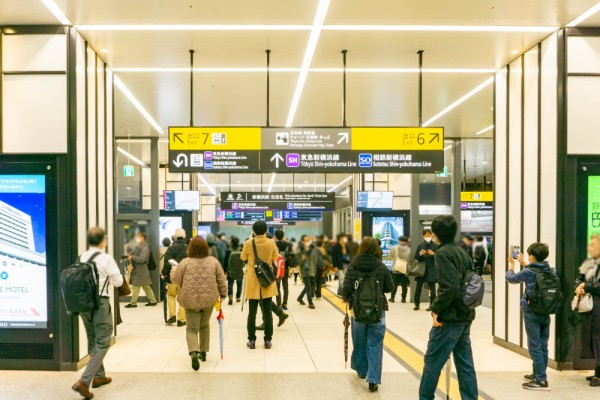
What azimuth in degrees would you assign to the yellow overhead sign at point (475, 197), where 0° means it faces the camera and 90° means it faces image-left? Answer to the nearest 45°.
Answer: approximately 0°

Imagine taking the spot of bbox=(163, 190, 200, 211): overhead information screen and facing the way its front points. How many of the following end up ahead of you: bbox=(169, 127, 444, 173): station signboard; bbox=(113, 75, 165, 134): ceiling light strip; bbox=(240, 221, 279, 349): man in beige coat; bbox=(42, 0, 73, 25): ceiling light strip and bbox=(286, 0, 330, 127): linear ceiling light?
5

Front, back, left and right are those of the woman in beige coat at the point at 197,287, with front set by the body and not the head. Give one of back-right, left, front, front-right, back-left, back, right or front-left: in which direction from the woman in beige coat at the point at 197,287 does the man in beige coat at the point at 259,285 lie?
front-right

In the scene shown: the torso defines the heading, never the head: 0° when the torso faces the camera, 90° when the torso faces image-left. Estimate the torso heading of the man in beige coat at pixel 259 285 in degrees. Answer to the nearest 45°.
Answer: approximately 180°

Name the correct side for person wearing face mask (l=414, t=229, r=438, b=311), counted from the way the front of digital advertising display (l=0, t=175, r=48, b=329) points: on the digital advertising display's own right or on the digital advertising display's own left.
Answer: on the digital advertising display's own left

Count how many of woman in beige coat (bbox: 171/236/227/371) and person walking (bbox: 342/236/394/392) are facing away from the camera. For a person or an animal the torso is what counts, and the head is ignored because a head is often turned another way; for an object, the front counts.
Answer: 2

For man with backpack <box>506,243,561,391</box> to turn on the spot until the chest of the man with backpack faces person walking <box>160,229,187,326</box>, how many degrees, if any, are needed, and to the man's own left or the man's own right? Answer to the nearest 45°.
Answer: approximately 45° to the man's own left

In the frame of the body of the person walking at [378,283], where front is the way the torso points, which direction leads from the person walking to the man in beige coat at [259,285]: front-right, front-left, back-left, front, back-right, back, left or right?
front-left

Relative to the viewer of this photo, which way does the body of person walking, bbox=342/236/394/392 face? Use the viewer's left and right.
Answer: facing away from the viewer
